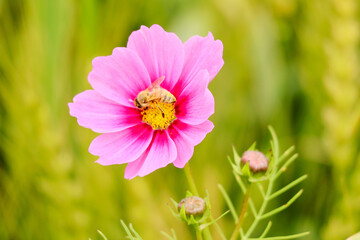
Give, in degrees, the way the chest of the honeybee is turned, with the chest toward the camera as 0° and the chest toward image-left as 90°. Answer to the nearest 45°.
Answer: approximately 90°
